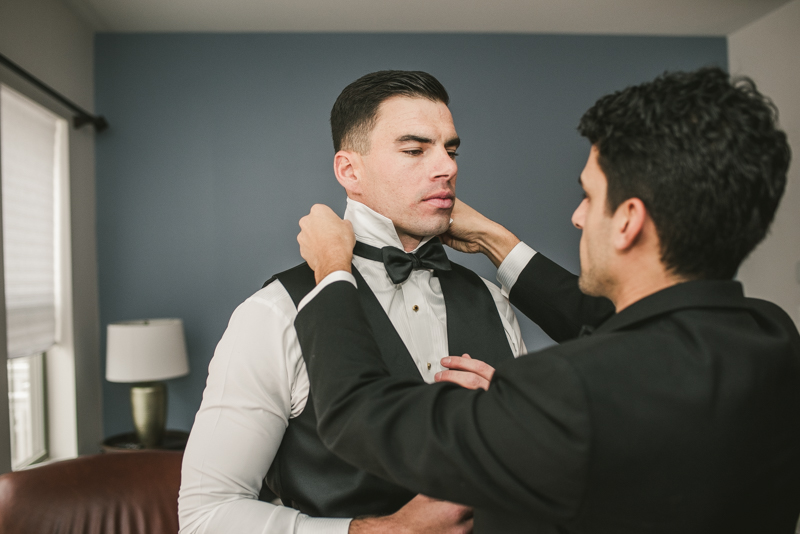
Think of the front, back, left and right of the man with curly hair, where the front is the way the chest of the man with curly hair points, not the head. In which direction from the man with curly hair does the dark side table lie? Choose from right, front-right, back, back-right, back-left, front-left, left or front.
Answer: front

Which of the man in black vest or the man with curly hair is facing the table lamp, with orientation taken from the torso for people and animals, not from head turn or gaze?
the man with curly hair

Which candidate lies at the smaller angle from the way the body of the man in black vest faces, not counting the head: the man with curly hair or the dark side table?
the man with curly hair

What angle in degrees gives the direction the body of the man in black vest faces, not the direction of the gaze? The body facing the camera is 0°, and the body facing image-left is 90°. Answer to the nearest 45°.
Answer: approximately 315°

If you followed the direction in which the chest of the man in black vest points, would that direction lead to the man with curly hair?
yes

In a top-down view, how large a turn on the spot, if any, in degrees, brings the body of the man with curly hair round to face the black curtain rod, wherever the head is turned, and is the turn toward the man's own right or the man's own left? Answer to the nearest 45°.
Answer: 0° — they already face it

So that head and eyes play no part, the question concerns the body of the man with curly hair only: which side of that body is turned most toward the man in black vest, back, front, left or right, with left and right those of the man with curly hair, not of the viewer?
front

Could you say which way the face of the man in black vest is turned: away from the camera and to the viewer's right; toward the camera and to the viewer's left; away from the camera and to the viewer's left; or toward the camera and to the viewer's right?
toward the camera and to the viewer's right

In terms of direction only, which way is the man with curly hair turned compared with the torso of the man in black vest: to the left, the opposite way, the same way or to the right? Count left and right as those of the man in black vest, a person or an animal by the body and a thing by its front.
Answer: the opposite way

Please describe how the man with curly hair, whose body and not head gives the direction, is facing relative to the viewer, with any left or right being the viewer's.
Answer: facing away from the viewer and to the left of the viewer
